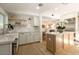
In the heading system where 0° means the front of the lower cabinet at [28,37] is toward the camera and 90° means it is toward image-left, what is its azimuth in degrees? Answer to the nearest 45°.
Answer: approximately 315°

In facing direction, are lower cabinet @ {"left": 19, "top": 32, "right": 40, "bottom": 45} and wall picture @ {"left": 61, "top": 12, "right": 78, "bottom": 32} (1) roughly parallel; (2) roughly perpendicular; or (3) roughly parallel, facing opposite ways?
roughly perpendicular

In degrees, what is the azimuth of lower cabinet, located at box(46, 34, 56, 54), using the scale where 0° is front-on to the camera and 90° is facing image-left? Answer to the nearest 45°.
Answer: approximately 45°

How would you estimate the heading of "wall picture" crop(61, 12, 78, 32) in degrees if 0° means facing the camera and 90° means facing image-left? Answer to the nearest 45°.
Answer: approximately 45°
